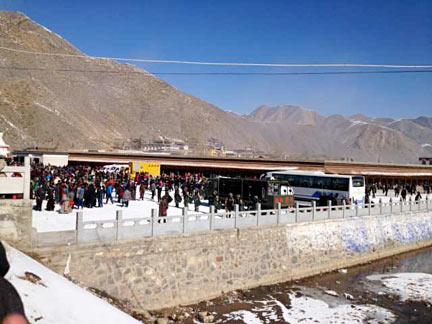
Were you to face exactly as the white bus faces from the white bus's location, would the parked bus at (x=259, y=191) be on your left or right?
on your left
